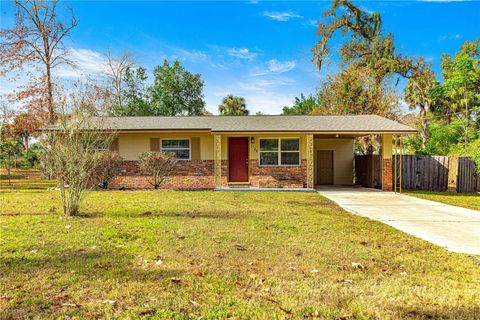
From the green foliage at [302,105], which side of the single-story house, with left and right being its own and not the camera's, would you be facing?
back

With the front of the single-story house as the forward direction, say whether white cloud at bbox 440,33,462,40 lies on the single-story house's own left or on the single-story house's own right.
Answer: on the single-story house's own left

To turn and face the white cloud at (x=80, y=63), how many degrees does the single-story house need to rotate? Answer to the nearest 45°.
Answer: approximately 135° to its right

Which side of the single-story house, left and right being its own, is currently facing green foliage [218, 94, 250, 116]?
back

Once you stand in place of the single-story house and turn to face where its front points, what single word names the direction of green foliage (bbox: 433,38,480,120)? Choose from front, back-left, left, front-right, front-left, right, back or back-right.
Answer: back-left

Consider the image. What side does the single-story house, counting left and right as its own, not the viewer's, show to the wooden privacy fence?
left

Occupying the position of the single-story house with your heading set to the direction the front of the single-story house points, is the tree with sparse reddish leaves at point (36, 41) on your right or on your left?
on your right

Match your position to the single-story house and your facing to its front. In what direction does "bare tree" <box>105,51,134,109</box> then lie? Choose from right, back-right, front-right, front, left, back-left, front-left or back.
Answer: back-right

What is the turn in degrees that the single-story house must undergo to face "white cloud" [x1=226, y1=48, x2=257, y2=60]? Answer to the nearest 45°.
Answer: approximately 180°

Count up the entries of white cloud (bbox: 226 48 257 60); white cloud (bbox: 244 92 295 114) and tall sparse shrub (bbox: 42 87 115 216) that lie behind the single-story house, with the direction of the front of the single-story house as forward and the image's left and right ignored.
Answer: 2
